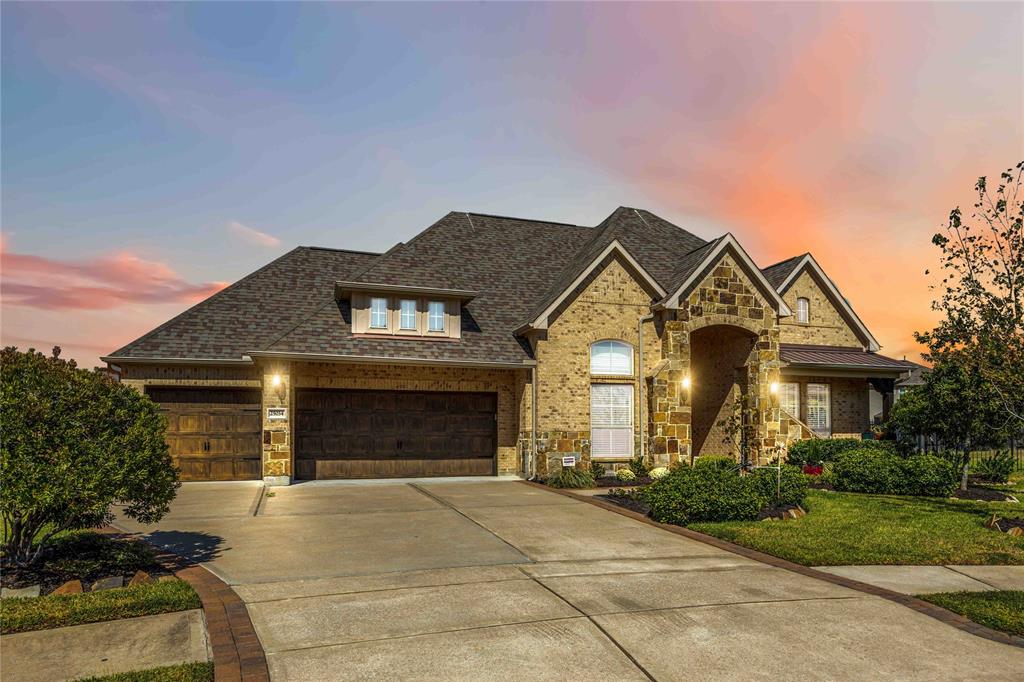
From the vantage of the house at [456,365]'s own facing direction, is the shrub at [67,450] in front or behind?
in front

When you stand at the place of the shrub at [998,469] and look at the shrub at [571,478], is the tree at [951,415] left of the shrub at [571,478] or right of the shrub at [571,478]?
left

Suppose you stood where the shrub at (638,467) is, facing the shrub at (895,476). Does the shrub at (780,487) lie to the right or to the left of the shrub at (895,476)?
right

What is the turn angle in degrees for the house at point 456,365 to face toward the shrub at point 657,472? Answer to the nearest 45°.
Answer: approximately 90° to its left

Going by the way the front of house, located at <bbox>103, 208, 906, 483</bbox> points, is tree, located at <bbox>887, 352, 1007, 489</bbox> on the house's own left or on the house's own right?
on the house's own left

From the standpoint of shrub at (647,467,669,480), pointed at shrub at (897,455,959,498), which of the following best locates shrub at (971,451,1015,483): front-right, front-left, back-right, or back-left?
front-left

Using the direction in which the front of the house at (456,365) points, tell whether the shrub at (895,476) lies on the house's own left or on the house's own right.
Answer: on the house's own left

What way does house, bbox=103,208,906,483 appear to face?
toward the camera

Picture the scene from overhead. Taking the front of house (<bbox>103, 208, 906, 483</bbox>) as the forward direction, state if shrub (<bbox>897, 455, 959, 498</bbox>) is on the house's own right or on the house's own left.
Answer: on the house's own left
